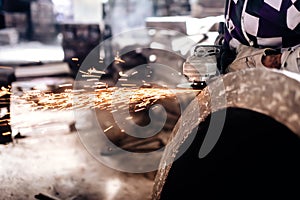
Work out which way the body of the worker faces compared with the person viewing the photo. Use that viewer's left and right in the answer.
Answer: facing the viewer and to the left of the viewer
